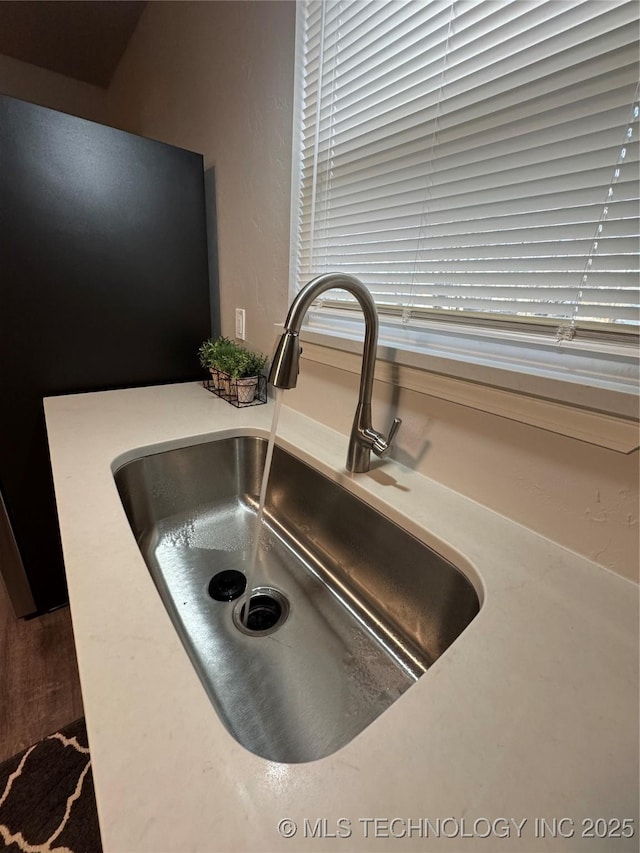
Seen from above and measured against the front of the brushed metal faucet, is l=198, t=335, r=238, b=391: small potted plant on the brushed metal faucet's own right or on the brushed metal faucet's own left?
on the brushed metal faucet's own right

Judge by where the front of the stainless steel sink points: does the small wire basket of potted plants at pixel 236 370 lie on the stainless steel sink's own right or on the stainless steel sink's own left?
on the stainless steel sink's own right

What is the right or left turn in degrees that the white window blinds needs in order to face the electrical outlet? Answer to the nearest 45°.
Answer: approximately 90° to its right

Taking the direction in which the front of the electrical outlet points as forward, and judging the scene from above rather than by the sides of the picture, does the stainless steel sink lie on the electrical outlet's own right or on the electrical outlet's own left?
on the electrical outlet's own left

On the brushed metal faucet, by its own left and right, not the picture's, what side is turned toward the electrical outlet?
right

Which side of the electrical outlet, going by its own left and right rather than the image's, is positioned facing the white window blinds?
left
